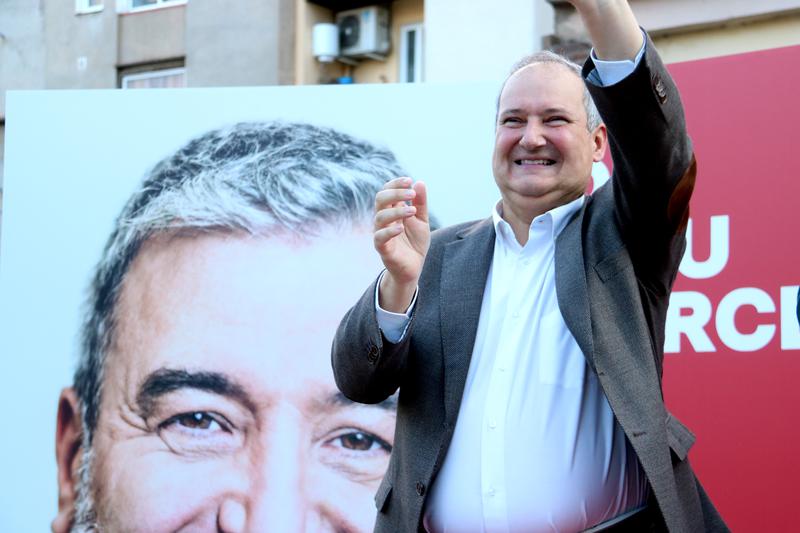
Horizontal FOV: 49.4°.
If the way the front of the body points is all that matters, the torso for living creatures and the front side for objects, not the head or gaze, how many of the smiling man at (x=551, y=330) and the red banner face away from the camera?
0

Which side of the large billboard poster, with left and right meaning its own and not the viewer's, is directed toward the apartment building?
back

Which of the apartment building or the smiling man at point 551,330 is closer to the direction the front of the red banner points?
the smiling man

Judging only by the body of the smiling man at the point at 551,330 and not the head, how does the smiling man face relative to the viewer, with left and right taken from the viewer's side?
facing the viewer and to the left of the viewer

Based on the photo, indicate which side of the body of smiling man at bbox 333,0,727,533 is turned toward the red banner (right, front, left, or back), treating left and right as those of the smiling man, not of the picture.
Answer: back

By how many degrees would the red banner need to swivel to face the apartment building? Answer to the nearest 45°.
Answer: approximately 135° to its right

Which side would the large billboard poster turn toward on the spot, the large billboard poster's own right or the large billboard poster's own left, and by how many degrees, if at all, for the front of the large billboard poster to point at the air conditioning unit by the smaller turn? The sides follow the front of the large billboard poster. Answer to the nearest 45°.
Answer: approximately 180°

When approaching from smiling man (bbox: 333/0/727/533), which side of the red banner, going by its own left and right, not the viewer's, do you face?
front

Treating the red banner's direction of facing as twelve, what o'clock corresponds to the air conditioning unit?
The air conditioning unit is roughly at 5 o'clock from the red banner.

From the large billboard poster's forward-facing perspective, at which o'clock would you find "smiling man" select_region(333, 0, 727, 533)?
The smiling man is roughly at 11 o'clock from the large billboard poster.

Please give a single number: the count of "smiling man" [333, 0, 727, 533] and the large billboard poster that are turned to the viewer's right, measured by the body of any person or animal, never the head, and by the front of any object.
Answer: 0

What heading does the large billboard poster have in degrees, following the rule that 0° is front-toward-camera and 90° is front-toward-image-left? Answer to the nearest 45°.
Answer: approximately 0°
